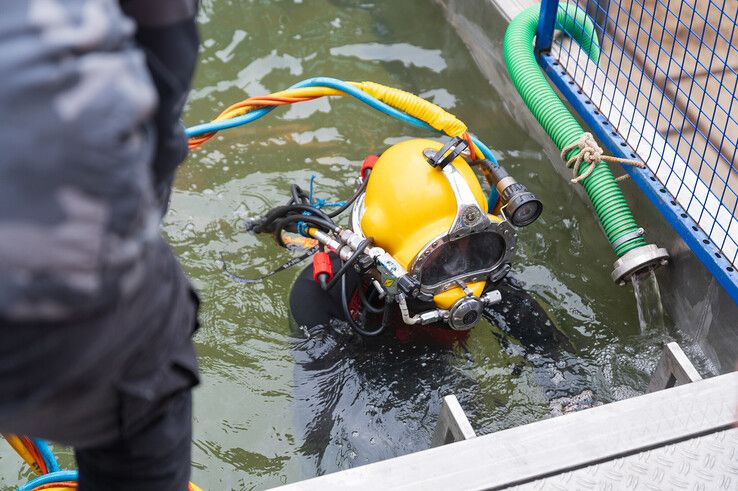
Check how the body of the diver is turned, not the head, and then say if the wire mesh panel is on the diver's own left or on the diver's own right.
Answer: on the diver's own left

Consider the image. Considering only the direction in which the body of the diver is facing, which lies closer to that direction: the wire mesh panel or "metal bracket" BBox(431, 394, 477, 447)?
the metal bracket

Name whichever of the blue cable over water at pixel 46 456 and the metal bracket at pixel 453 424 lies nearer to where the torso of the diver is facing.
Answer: the metal bracket

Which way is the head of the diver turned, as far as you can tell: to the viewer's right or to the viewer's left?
to the viewer's right

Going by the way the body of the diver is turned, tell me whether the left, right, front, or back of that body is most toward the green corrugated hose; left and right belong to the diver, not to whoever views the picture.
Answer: left

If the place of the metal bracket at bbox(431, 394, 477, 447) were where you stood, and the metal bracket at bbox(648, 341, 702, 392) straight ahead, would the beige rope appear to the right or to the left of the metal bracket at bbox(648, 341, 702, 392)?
left

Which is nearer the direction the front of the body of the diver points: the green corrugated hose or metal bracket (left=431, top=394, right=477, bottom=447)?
the metal bracket

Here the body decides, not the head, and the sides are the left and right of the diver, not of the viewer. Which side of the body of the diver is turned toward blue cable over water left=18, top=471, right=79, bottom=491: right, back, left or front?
right

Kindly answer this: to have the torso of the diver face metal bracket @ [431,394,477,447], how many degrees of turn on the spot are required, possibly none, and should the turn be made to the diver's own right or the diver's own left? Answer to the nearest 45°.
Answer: approximately 45° to the diver's own right

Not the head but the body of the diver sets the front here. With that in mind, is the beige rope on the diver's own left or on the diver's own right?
on the diver's own left

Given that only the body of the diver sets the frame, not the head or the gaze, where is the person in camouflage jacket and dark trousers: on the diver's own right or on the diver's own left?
on the diver's own right

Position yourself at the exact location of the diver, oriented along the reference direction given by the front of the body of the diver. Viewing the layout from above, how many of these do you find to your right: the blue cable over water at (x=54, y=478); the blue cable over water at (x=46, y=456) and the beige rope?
2
